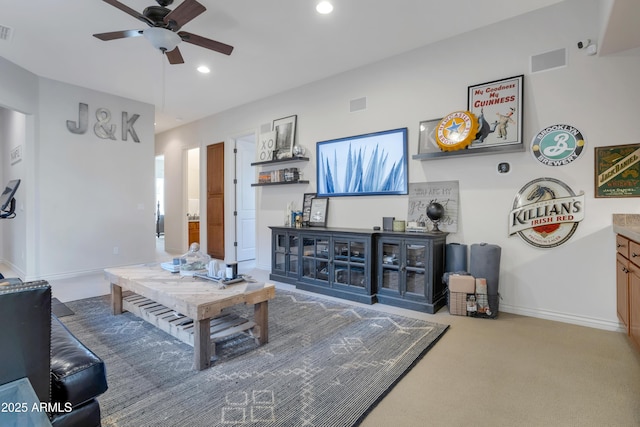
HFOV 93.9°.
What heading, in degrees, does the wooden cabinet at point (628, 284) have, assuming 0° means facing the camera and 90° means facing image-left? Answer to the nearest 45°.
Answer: approximately 90°

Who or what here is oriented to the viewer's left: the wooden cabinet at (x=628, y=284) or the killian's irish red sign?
the wooden cabinet

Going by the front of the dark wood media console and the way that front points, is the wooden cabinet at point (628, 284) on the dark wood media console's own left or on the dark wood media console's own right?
on the dark wood media console's own left

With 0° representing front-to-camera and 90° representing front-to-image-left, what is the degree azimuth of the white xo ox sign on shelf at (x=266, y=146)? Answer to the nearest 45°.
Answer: approximately 45°

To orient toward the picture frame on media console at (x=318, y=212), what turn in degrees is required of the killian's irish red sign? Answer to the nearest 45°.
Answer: approximately 90° to its right

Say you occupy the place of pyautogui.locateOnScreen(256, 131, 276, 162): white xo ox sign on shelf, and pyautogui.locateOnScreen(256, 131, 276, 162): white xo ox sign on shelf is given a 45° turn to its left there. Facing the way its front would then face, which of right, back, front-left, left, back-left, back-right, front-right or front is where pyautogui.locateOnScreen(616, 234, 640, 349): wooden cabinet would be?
front-left

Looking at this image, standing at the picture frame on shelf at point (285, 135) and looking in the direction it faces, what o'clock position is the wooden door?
The wooden door is roughly at 3 o'clock from the picture frame on shelf.
